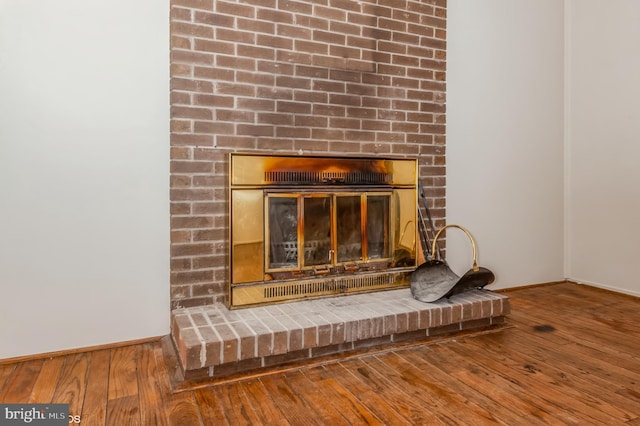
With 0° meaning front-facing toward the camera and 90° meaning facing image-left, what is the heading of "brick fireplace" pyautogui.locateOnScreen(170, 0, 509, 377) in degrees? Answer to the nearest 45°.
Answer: approximately 315°
